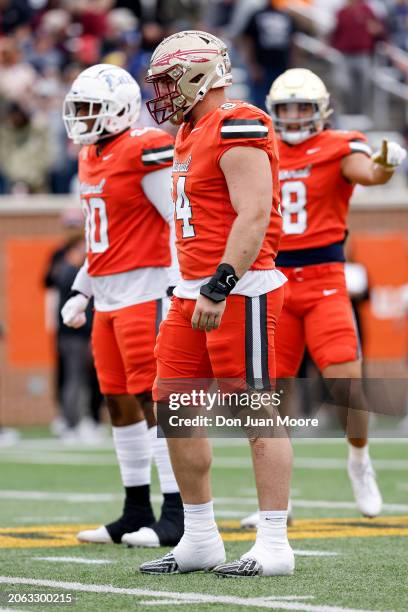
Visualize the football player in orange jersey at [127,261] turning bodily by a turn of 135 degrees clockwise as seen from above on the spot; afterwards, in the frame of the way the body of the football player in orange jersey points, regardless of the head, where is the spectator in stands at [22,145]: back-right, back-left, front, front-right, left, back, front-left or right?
front

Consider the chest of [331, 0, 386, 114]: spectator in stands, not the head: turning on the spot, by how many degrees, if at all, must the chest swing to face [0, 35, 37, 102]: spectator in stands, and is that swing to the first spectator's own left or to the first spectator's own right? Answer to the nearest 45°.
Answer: approximately 90° to the first spectator's own right

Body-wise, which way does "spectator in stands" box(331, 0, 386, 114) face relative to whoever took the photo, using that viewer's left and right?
facing the viewer

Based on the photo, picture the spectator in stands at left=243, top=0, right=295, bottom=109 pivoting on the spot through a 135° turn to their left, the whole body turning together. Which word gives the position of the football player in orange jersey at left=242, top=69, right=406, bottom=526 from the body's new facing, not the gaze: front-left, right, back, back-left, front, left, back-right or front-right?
back-right

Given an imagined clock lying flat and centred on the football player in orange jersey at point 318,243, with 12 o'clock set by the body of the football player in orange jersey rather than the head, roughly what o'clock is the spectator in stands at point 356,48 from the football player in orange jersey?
The spectator in stands is roughly at 6 o'clock from the football player in orange jersey.

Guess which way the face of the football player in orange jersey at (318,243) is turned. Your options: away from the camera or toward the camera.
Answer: toward the camera

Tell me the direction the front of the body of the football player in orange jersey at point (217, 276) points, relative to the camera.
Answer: to the viewer's left

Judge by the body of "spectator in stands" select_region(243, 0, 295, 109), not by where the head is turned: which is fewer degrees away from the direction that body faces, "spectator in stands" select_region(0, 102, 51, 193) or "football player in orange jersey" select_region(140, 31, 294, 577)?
the football player in orange jersey

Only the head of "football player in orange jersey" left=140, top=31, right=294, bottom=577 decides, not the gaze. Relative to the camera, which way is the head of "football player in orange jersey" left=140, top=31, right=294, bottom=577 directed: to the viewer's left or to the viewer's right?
to the viewer's left

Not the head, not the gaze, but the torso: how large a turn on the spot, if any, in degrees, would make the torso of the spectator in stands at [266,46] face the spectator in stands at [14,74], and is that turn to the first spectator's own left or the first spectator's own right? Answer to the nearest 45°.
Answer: approximately 90° to the first spectator's own right

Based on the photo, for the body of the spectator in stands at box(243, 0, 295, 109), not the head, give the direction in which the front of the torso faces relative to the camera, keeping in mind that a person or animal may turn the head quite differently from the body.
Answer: toward the camera

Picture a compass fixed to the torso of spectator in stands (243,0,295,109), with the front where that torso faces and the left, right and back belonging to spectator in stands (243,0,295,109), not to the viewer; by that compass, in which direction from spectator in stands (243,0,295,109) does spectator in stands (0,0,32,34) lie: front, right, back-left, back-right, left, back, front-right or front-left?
right

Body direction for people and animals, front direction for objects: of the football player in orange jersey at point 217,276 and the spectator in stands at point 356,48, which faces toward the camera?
the spectator in stands

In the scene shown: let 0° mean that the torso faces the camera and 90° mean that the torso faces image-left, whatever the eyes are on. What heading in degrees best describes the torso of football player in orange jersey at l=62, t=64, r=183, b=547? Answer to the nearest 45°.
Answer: approximately 45°
